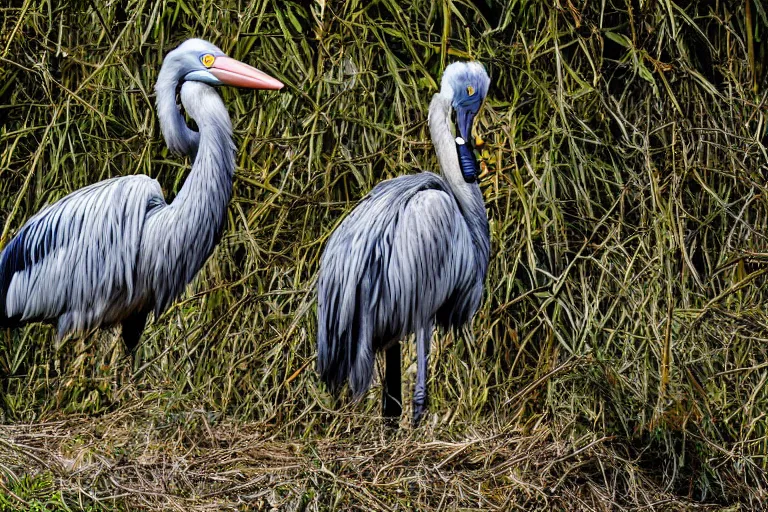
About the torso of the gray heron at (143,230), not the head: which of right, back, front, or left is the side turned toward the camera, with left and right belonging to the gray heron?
right

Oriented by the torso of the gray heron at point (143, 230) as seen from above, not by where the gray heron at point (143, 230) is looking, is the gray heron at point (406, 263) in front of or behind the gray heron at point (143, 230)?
in front
